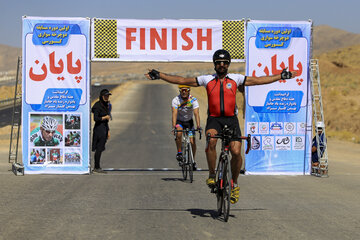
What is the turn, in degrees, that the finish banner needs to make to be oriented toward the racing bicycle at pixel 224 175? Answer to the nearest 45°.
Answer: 0° — it already faces it

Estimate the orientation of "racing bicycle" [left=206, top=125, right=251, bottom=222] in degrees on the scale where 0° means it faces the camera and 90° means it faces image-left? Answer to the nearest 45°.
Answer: approximately 0°

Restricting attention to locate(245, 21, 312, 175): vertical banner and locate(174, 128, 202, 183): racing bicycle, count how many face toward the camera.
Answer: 2

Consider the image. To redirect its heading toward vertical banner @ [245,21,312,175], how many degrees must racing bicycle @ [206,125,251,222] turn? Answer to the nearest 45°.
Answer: approximately 180°

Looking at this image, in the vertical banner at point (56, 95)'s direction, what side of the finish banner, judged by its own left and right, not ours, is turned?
right
